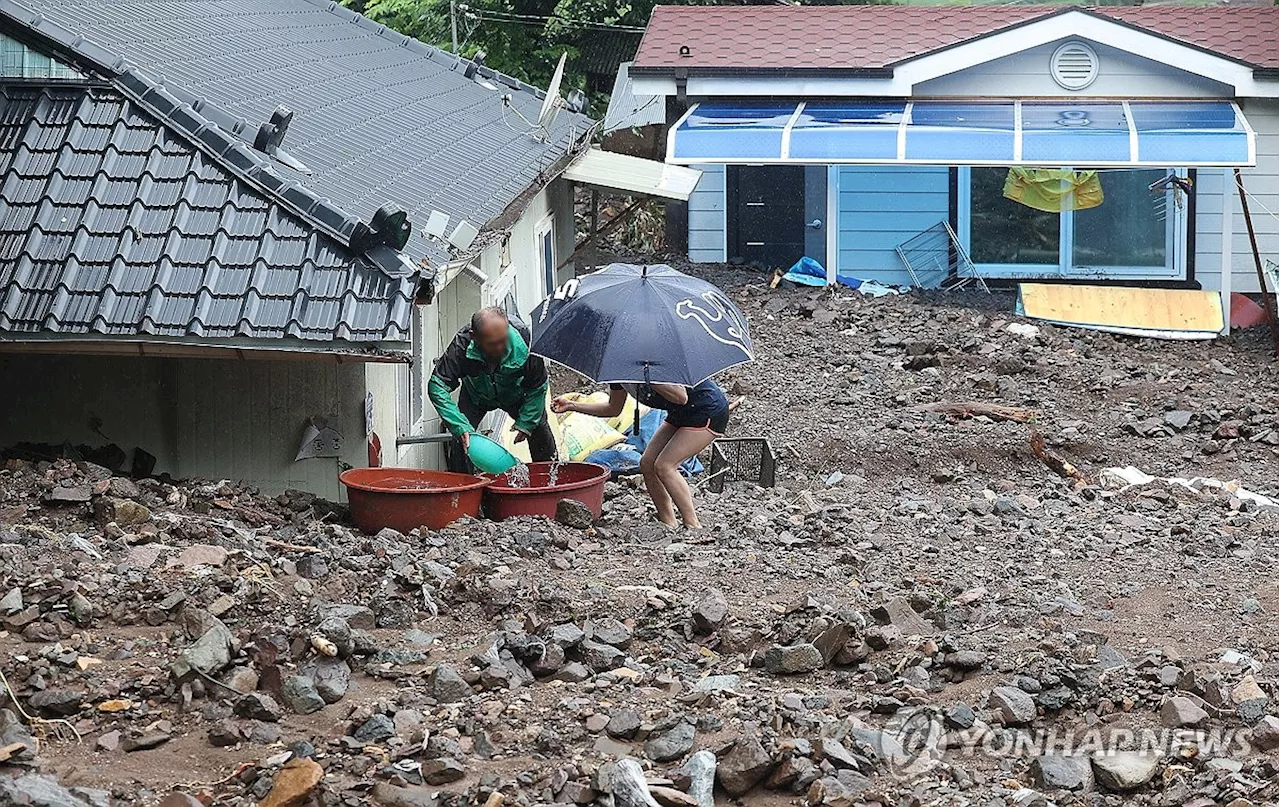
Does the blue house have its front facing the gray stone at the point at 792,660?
yes

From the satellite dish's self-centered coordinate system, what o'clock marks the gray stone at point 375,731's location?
The gray stone is roughly at 9 o'clock from the satellite dish.

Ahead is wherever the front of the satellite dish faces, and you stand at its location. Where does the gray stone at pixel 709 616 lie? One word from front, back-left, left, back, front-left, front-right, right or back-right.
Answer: left

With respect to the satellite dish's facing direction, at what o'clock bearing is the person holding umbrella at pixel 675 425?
The person holding umbrella is roughly at 9 o'clock from the satellite dish.

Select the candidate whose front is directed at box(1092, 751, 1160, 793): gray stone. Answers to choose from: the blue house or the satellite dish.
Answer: the blue house

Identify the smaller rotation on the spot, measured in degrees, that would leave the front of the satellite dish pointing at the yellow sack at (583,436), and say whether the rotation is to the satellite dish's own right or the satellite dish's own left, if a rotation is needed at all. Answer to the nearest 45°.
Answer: approximately 90° to the satellite dish's own left

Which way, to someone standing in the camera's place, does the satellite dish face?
facing to the left of the viewer

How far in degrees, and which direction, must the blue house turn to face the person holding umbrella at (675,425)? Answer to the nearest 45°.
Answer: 0° — it already faces them

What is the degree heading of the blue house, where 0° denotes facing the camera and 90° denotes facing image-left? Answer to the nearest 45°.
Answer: approximately 0°

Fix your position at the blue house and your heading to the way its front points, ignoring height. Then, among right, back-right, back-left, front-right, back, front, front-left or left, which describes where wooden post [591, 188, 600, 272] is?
right

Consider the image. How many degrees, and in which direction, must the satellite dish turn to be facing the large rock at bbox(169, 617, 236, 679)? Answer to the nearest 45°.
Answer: approximately 90° to its left

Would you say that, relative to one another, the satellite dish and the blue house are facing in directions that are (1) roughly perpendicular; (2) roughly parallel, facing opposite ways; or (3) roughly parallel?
roughly perpendicular

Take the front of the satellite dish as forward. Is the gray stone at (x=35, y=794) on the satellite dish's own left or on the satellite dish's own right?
on the satellite dish's own left

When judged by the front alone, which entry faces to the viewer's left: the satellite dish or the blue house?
the satellite dish
